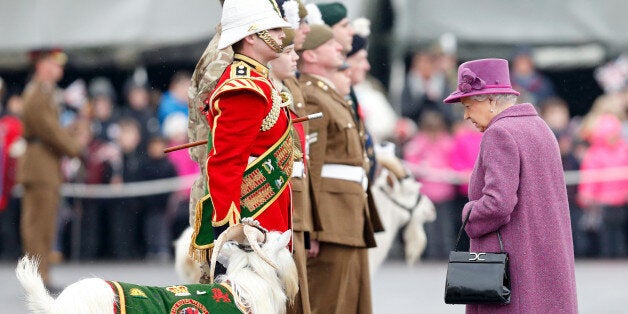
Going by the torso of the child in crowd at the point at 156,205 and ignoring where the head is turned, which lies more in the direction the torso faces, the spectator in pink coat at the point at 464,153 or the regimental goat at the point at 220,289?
the regimental goat

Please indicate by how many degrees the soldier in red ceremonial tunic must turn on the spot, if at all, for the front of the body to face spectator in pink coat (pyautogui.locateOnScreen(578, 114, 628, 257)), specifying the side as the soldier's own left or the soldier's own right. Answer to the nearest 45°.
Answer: approximately 45° to the soldier's own left

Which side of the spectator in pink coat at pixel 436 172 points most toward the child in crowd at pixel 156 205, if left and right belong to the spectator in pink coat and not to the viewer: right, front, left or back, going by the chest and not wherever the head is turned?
right

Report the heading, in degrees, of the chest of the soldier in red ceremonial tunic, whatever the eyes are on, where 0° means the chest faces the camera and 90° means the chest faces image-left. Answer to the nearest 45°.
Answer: approximately 270°

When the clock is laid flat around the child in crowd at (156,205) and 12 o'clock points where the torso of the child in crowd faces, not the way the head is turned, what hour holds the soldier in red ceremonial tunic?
The soldier in red ceremonial tunic is roughly at 12 o'clock from the child in crowd.

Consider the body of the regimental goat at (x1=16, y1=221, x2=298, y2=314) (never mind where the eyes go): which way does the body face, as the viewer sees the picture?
to the viewer's right

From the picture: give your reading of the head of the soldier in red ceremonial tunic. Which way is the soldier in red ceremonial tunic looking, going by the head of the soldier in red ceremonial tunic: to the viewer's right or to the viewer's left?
to the viewer's right
